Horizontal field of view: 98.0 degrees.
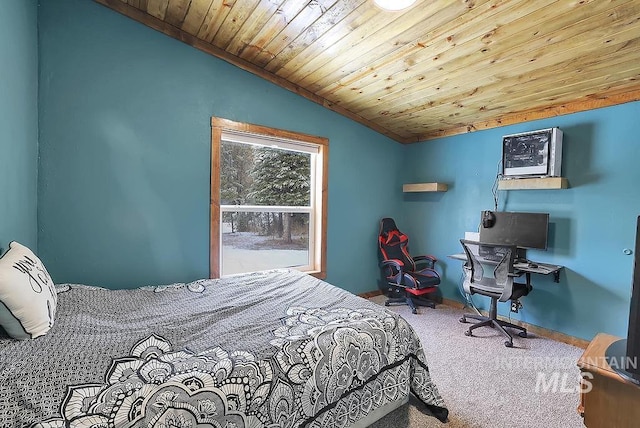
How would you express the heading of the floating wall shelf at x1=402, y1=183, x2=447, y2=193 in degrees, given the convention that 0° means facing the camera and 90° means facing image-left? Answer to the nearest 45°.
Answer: approximately 45°

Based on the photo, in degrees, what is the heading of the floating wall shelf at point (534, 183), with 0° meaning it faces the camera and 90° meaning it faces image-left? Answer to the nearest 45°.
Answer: approximately 45°

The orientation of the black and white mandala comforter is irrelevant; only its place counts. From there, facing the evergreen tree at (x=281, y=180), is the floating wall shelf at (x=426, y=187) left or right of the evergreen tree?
right

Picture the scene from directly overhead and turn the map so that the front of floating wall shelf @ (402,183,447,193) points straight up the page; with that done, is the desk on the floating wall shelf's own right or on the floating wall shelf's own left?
on the floating wall shelf's own left

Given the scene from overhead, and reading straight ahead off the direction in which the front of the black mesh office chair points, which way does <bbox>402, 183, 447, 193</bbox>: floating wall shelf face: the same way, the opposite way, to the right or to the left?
the opposite way
